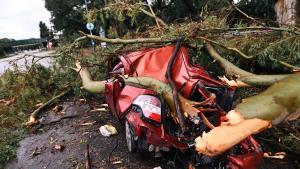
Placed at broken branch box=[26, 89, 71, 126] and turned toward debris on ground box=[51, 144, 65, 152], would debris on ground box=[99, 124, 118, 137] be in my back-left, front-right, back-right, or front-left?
front-left

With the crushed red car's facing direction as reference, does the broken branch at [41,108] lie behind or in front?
in front

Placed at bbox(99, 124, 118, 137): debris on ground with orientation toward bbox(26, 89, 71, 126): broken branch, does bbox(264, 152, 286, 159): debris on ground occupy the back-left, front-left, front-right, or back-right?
back-right
